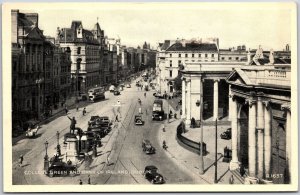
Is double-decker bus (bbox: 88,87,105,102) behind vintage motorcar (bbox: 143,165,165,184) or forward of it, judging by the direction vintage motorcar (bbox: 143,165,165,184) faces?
behind

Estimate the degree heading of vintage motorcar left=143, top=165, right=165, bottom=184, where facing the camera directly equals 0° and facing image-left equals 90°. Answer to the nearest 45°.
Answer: approximately 315°

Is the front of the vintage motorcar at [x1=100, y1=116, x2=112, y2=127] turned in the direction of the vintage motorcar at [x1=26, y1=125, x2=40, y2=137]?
no

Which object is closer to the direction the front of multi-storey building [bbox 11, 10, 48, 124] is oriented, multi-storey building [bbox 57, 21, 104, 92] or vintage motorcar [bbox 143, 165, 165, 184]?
the vintage motorcar

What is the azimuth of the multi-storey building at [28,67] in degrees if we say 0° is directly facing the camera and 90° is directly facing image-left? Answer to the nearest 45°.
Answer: approximately 315°

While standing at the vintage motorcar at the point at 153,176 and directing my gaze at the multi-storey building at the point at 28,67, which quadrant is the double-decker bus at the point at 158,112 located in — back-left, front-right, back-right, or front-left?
front-right

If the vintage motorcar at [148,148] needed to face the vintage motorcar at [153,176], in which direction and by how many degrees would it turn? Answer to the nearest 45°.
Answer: approximately 45° to its right

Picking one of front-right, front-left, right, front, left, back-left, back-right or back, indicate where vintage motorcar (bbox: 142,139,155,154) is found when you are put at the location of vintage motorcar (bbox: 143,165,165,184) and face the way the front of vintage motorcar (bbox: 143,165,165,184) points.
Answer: back-left

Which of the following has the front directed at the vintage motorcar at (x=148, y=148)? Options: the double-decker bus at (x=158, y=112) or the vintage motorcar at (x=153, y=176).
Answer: the double-decker bus

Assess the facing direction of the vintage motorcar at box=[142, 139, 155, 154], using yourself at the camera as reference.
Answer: facing the viewer and to the right of the viewer

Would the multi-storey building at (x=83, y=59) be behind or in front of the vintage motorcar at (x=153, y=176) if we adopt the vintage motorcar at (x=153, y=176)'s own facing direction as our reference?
behind

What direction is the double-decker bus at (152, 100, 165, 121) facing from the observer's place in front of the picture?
facing the viewer
